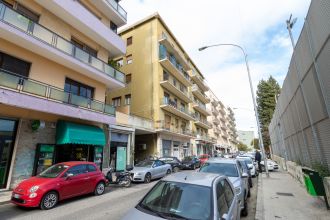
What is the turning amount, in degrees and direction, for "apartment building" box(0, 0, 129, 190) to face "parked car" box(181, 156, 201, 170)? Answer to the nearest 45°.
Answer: approximately 45° to its left

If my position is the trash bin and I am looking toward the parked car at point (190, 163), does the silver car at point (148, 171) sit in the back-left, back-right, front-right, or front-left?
front-left

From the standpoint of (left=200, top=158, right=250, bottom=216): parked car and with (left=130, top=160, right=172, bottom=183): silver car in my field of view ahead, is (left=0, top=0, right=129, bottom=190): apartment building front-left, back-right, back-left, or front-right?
front-left

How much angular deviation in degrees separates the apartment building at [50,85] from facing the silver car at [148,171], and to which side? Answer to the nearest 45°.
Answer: approximately 45° to its left

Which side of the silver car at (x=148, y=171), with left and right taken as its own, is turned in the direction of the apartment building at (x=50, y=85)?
front

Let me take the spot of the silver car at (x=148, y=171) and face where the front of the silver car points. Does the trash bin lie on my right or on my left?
on my left

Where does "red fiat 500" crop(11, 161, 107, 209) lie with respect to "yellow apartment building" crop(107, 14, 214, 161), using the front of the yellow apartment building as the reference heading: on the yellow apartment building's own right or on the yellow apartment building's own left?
on the yellow apartment building's own right

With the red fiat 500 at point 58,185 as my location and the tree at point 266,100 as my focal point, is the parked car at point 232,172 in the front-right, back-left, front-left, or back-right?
front-right

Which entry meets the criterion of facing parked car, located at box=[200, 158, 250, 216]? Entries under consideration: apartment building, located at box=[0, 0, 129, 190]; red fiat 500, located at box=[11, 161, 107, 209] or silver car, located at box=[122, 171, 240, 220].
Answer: the apartment building

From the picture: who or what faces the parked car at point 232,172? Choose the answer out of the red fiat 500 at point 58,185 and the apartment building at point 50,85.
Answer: the apartment building

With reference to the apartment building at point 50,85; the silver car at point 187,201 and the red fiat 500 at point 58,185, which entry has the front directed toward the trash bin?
the apartment building

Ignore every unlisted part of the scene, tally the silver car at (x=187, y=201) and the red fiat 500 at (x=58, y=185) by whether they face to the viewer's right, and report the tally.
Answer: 0

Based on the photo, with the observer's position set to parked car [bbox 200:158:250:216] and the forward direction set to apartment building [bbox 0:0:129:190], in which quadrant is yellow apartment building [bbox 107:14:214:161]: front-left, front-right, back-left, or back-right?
front-right

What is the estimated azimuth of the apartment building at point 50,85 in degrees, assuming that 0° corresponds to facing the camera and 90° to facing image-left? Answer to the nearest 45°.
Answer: approximately 315°
